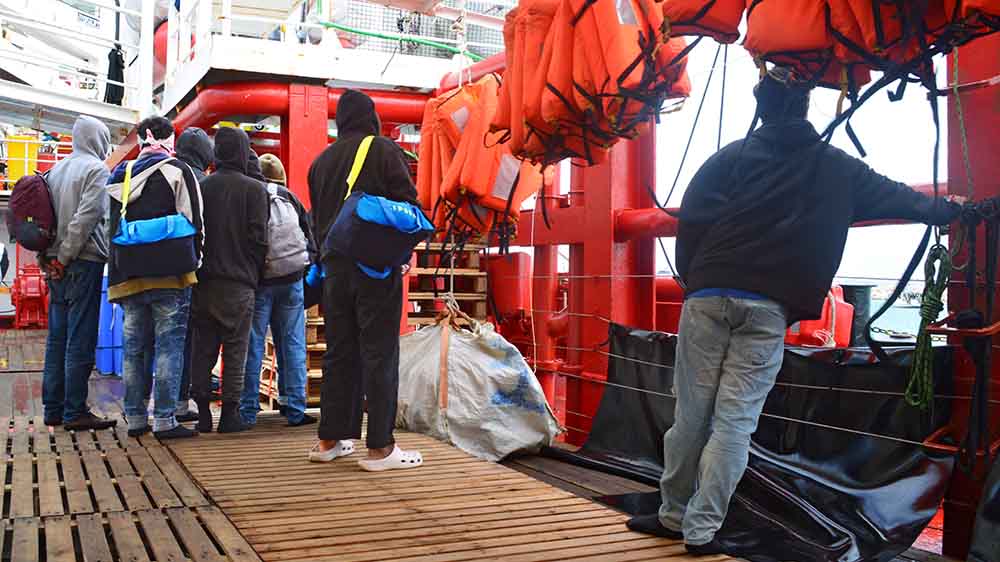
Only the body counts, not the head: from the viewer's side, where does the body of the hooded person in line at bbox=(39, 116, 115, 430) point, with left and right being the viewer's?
facing away from the viewer and to the right of the viewer

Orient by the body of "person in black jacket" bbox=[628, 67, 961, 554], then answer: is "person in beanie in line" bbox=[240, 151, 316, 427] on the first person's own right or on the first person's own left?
on the first person's own left

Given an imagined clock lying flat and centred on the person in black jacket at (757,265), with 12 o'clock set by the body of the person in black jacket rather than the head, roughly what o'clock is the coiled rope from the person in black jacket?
The coiled rope is roughly at 2 o'clock from the person in black jacket.

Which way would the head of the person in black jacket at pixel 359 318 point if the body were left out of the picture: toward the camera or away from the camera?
away from the camera

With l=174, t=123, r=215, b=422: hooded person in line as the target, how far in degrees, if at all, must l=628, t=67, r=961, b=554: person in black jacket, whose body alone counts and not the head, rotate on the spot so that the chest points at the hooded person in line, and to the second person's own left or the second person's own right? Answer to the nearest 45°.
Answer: approximately 90° to the second person's own left

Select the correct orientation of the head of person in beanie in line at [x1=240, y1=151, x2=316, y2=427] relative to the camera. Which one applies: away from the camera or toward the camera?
away from the camera

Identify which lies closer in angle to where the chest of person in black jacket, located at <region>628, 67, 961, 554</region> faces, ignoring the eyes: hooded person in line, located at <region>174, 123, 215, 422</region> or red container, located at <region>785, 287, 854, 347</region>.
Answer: the red container

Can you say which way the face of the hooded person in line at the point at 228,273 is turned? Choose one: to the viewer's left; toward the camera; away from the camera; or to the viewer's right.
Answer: away from the camera

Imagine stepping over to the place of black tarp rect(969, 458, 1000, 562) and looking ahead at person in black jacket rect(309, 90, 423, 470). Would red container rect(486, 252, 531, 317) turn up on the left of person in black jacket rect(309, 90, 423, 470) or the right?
right

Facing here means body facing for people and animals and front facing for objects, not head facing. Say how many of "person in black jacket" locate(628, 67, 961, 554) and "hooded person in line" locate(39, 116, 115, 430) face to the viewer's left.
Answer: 0

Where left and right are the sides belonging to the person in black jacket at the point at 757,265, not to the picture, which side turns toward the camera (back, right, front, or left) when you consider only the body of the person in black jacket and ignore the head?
back

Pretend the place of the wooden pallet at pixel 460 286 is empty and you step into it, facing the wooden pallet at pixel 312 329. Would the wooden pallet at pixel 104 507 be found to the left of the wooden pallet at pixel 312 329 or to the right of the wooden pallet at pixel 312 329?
left
